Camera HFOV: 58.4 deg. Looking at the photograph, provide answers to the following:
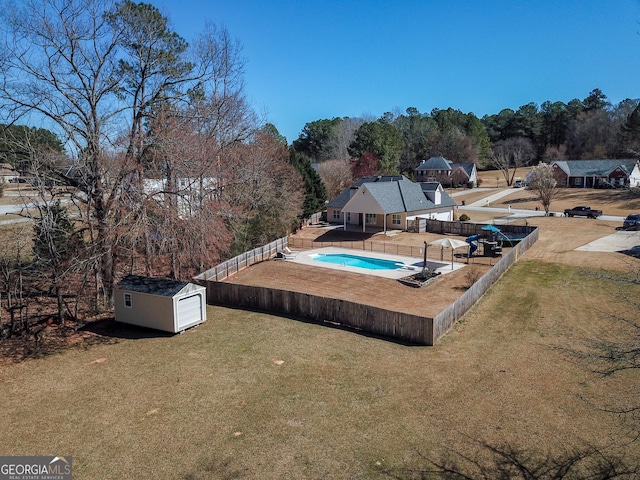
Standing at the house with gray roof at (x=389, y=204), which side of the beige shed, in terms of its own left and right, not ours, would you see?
left

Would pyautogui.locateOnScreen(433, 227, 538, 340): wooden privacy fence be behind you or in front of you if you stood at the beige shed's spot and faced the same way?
in front

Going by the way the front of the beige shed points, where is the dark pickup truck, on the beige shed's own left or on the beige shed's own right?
on the beige shed's own left

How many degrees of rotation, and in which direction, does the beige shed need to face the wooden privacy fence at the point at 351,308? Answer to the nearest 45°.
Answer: approximately 45° to its left

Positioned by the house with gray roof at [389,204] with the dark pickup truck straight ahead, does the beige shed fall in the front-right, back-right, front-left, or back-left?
back-right

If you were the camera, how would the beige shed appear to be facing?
facing the viewer and to the right of the viewer

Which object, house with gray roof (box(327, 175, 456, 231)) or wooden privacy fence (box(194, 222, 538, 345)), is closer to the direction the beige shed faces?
the wooden privacy fence

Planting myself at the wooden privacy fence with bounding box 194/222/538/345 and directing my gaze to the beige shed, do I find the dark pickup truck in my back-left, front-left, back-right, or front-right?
back-right

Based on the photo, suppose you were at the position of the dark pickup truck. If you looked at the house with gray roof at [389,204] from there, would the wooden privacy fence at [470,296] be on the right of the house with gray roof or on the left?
left
